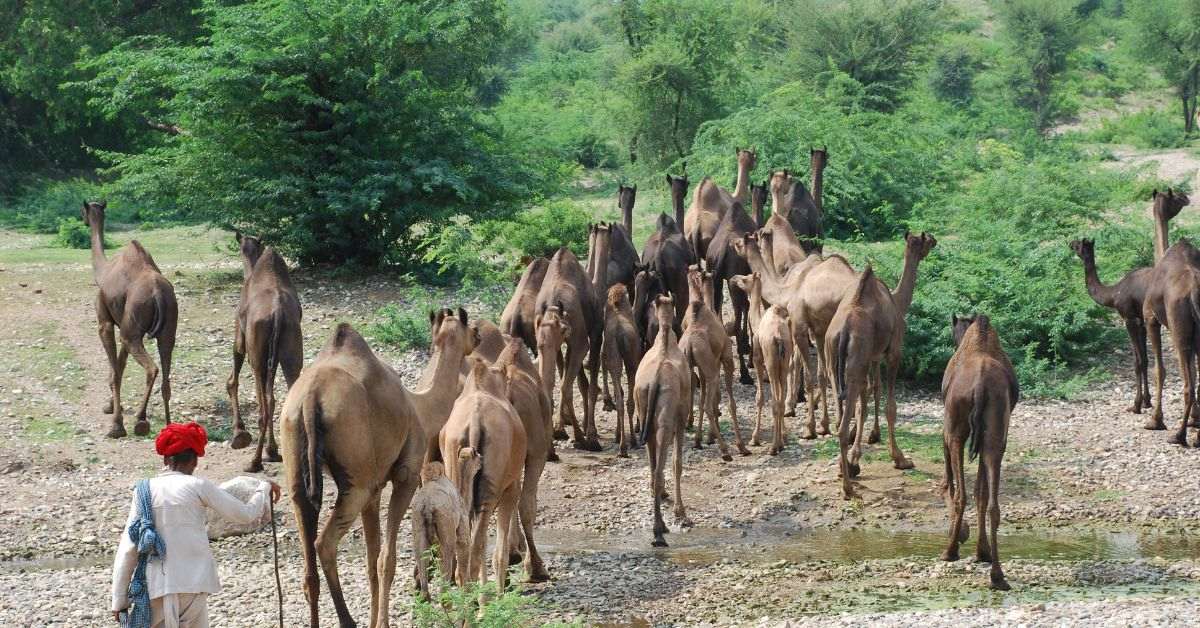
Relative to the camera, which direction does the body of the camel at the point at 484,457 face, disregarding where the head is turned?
away from the camera

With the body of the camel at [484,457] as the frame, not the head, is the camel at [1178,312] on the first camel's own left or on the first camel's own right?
on the first camel's own right

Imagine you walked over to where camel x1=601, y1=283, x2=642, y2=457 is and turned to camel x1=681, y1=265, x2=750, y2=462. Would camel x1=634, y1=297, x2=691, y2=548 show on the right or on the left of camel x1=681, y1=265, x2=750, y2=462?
right

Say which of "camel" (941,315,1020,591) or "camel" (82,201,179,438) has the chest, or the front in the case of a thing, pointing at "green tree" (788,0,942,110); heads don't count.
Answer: "camel" (941,315,1020,591)

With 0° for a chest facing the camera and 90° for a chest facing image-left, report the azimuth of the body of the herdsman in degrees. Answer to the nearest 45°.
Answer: approximately 180°

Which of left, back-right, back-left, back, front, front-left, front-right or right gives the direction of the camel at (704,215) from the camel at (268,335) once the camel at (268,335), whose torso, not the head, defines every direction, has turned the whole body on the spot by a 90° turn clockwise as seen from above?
front-left

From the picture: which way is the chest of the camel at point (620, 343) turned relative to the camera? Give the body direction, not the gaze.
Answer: away from the camera

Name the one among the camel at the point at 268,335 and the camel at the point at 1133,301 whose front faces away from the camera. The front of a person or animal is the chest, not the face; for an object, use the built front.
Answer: the camel at the point at 268,335

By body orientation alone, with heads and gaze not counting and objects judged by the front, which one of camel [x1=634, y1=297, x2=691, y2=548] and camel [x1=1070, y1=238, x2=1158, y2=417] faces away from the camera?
camel [x1=634, y1=297, x2=691, y2=548]

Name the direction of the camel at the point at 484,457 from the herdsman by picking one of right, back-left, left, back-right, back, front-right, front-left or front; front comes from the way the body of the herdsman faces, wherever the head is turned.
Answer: front-right

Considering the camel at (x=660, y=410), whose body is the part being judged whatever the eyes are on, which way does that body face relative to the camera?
away from the camera

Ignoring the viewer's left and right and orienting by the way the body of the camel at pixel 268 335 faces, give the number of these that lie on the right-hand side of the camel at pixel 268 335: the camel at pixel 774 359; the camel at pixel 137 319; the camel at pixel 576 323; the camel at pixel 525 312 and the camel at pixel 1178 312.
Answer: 4

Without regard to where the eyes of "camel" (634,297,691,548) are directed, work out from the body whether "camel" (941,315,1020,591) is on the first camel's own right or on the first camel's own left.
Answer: on the first camel's own right

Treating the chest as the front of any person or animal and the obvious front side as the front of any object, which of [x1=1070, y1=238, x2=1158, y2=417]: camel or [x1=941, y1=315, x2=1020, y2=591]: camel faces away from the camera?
[x1=941, y1=315, x2=1020, y2=591]: camel

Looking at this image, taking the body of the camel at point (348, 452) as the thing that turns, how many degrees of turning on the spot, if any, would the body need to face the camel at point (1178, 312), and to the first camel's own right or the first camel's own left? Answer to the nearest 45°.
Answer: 0° — it already faces it

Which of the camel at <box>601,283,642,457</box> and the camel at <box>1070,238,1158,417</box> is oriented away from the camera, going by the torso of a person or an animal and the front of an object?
the camel at <box>601,283,642,457</box>

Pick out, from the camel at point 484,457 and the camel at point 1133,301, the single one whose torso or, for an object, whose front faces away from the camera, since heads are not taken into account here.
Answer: the camel at point 484,457

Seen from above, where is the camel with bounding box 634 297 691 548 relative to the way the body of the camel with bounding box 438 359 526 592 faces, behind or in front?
in front

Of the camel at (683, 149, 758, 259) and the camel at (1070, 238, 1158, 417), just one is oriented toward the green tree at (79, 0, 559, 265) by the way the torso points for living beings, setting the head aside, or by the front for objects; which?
the camel at (1070, 238, 1158, 417)
